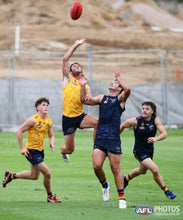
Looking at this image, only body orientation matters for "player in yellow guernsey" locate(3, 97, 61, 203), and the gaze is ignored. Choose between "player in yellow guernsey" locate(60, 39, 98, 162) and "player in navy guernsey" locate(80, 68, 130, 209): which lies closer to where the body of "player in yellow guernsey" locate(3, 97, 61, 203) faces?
the player in navy guernsey

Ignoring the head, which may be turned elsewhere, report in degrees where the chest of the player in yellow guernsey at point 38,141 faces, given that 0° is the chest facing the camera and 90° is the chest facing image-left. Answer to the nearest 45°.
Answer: approximately 315°

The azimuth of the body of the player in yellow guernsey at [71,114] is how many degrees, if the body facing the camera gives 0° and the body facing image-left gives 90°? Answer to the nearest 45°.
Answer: approximately 315°

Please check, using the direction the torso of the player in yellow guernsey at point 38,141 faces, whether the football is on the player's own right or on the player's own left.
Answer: on the player's own left
